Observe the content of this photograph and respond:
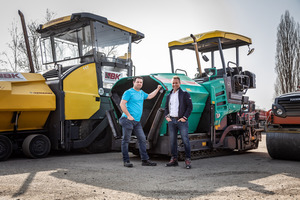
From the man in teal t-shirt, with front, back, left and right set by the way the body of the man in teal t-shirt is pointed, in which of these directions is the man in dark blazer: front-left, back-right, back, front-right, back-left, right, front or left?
front-left

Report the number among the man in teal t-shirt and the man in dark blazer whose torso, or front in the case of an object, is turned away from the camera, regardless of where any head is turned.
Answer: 0

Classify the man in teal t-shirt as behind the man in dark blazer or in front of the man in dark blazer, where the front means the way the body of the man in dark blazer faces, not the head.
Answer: in front

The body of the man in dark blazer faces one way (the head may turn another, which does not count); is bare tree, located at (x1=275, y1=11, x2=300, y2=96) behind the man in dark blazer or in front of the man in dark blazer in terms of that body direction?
behind

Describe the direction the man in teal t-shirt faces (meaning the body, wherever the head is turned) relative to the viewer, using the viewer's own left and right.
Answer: facing the viewer and to the right of the viewer

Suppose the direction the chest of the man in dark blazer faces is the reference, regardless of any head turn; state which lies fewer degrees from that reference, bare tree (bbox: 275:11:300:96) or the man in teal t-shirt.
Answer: the man in teal t-shirt
